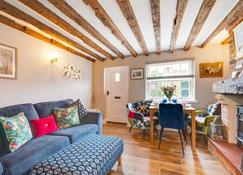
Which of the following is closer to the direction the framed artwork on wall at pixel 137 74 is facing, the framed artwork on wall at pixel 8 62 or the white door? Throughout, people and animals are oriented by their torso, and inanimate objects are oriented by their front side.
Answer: the framed artwork on wall

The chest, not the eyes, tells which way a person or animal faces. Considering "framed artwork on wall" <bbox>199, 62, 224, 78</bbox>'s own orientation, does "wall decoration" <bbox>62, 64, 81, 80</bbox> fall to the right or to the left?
on its right

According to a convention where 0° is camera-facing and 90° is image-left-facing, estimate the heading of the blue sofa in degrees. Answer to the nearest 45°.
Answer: approximately 315°

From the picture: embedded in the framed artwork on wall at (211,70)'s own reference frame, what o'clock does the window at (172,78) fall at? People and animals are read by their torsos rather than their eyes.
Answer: The window is roughly at 3 o'clock from the framed artwork on wall.

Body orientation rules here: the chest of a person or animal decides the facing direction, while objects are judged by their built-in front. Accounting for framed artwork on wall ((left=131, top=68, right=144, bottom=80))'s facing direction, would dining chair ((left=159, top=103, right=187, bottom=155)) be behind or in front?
in front

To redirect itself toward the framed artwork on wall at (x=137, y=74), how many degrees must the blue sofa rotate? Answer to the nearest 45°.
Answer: approximately 90° to its left

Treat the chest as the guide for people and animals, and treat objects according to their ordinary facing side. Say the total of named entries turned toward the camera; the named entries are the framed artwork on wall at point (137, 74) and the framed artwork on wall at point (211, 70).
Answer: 2

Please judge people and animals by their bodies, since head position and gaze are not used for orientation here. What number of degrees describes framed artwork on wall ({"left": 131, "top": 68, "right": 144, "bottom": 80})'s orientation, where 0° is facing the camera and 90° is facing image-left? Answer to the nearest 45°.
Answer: approximately 0°

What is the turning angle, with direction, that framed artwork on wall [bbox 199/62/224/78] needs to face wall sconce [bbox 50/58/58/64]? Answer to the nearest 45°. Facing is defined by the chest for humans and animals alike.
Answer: approximately 45° to its right

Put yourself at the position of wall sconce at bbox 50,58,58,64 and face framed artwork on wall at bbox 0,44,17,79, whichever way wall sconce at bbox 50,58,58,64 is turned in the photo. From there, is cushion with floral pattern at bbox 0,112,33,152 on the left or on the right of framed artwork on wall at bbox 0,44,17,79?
left

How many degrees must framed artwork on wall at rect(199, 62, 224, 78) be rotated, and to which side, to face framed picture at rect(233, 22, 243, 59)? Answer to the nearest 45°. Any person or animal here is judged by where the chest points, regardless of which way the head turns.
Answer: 0° — it already faces it

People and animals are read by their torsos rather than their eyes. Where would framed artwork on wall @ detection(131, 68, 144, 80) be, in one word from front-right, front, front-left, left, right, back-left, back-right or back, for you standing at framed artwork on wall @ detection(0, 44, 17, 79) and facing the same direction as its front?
front-left
